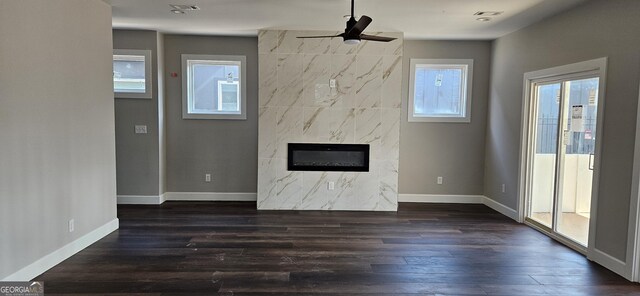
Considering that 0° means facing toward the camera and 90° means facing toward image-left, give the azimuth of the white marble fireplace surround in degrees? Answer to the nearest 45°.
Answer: approximately 0°

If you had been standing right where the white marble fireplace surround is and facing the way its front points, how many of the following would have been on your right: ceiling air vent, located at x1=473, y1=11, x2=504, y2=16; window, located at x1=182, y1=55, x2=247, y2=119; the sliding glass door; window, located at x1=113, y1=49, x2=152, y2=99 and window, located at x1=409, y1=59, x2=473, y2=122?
2

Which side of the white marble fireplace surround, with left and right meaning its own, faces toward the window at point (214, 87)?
right

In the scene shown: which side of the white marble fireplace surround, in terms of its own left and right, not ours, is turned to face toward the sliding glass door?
left

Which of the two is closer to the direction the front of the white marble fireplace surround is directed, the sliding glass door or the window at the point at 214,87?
the sliding glass door

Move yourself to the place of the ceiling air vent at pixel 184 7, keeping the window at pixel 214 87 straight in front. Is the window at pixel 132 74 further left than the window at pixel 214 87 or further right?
left

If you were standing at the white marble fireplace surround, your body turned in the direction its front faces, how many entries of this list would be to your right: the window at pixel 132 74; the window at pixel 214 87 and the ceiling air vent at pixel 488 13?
2

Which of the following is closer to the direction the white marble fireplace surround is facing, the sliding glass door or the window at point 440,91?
the sliding glass door

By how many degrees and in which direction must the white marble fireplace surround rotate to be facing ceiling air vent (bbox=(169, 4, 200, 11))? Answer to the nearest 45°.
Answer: approximately 45° to its right

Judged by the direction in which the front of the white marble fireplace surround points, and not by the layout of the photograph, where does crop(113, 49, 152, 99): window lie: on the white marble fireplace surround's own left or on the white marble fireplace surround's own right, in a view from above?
on the white marble fireplace surround's own right

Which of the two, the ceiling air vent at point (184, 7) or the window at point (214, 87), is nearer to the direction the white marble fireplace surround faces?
the ceiling air vent

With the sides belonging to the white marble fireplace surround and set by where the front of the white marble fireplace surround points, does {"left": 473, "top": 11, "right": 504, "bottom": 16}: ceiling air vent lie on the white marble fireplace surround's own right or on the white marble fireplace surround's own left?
on the white marble fireplace surround's own left
